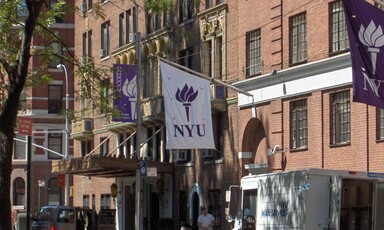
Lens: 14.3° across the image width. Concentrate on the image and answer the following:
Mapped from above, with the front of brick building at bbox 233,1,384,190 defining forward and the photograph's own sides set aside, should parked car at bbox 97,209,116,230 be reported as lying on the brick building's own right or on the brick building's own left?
on the brick building's own right

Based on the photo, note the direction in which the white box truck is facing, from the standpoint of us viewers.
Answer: facing away from the viewer and to the left of the viewer

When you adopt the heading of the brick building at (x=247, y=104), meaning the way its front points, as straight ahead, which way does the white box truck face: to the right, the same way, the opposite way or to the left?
to the right

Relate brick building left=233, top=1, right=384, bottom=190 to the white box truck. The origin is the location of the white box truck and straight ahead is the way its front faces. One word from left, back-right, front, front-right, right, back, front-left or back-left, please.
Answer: front-right

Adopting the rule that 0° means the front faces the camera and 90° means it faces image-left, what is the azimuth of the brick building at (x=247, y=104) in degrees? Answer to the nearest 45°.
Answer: approximately 45°

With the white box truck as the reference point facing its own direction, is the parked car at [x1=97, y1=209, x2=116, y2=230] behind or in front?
in front

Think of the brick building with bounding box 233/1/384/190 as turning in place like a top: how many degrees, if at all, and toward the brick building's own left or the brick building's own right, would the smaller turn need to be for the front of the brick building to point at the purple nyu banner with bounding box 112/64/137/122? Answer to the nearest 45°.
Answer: approximately 90° to the brick building's own right

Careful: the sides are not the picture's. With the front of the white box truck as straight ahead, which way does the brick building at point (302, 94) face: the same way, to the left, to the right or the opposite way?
to the left
